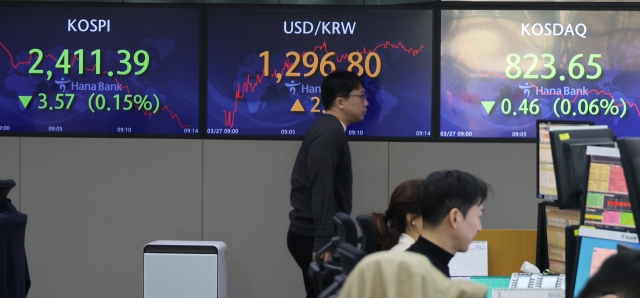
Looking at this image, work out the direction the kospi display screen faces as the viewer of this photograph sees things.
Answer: facing the viewer

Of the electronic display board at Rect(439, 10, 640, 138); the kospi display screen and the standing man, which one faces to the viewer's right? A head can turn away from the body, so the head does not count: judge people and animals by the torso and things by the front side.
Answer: the standing man

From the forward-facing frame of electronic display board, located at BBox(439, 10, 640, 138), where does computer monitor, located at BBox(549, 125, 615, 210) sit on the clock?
The computer monitor is roughly at 12 o'clock from the electronic display board.

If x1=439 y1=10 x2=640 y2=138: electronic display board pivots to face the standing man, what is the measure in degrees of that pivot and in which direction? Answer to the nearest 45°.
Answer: approximately 45° to its right

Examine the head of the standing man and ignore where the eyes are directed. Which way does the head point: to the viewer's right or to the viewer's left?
to the viewer's right

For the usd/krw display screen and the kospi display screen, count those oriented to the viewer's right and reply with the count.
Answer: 0

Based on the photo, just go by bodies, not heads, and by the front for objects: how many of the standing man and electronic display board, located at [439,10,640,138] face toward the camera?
1

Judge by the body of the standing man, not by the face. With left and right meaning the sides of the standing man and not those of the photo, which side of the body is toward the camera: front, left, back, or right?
right

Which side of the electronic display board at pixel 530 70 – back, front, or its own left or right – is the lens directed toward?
front

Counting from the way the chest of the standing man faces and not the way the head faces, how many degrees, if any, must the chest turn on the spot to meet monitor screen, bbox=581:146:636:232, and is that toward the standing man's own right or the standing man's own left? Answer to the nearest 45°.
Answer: approximately 45° to the standing man's own right

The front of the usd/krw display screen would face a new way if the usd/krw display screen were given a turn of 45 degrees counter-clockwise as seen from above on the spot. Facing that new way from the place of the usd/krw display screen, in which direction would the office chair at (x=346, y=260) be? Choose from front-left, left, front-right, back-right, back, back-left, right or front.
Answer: front-right

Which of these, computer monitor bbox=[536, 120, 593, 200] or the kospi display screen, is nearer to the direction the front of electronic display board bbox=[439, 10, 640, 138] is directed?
the computer monitor

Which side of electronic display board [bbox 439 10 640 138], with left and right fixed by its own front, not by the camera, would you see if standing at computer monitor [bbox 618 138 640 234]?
front

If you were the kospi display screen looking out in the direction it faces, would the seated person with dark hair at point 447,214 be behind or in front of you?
in front

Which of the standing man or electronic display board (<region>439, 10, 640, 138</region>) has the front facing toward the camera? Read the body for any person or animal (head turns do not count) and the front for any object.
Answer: the electronic display board

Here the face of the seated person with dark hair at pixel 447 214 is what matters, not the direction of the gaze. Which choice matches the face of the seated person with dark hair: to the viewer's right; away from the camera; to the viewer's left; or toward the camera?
to the viewer's right

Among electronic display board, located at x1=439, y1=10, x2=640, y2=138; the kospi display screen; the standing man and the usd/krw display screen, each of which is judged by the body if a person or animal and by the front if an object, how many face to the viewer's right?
1

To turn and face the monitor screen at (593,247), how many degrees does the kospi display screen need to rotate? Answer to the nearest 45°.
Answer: approximately 45° to its left

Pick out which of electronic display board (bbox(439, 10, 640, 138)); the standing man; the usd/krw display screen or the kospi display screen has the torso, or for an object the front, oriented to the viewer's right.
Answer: the standing man

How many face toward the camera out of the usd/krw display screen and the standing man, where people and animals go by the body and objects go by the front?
1
